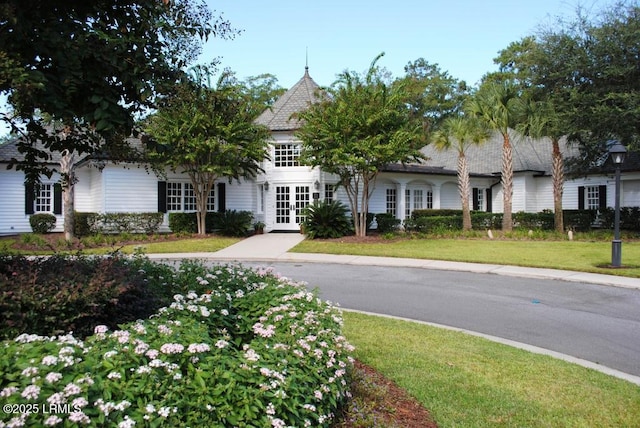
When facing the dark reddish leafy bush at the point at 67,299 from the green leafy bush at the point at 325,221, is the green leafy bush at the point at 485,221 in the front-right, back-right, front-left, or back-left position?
back-left

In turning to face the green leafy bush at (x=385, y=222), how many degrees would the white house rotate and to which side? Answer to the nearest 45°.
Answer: approximately 90° to its left

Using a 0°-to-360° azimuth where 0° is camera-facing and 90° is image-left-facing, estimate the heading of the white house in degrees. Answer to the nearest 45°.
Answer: approximately 0°

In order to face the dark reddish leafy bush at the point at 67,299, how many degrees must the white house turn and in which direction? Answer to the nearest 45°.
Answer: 0° — it already faces it

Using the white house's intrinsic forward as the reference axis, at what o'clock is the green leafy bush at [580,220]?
The green leafy bush is roughly at 9 o'clock from the white house.

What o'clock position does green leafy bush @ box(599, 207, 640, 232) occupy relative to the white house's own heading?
The green leafy bush is roughly at 9 o'clock from the white house.

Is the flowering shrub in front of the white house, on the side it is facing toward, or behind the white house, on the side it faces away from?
in front

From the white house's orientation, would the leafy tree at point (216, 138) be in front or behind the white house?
in front

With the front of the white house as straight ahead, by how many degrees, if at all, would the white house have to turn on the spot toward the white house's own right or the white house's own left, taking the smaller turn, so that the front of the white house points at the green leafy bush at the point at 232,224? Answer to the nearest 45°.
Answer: approximately 45° to the white house's own right

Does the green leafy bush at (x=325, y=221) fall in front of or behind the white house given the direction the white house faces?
in front

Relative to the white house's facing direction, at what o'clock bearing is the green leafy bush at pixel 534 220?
The green leafy bush is roughly at 9 o'clock from the white house.
